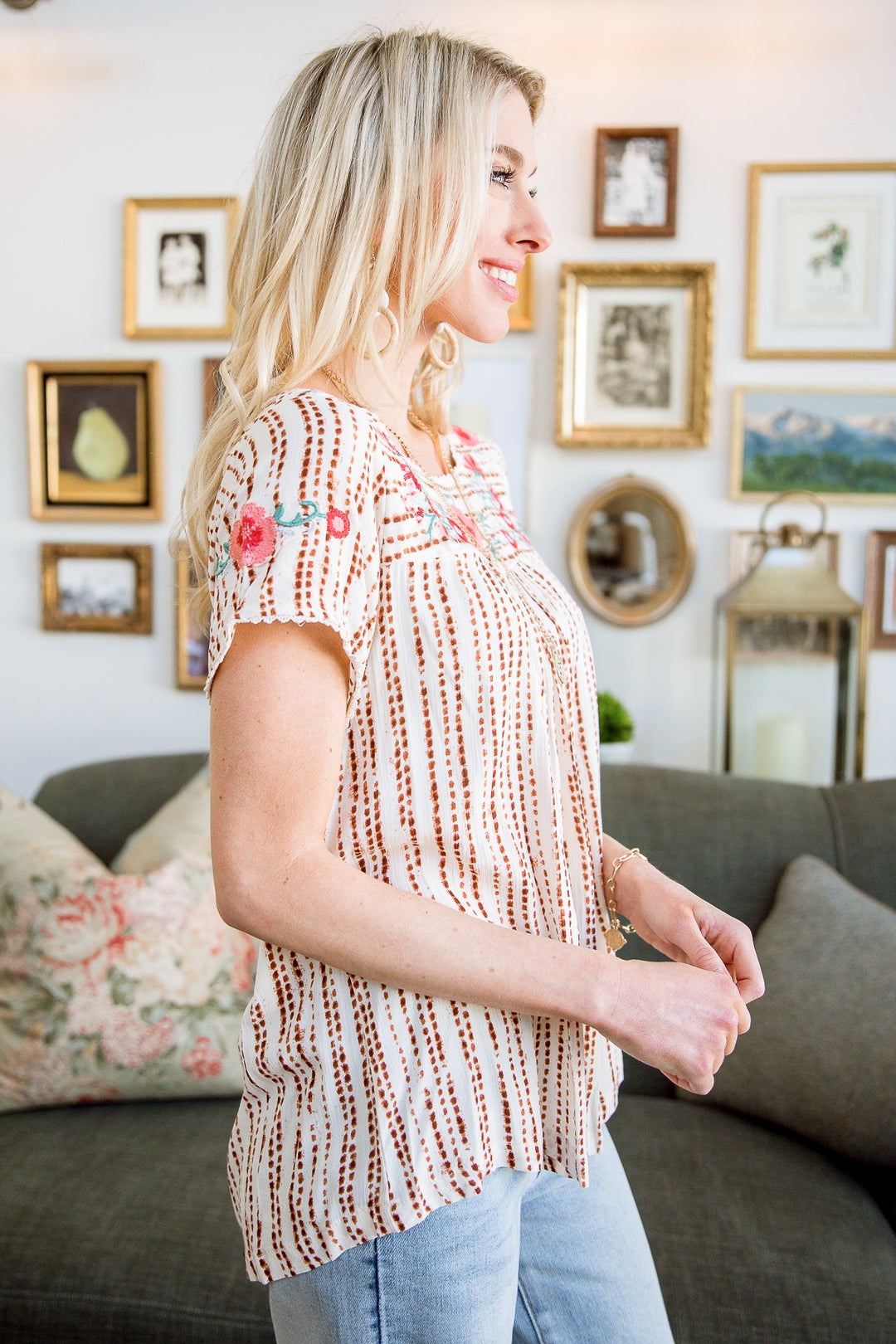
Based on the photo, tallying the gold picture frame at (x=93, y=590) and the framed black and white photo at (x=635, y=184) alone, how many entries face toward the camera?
2

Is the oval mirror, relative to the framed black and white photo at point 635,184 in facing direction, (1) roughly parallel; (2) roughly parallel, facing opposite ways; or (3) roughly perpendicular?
roughly parallel

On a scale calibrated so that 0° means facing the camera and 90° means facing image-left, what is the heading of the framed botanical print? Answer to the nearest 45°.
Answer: approximately 0°

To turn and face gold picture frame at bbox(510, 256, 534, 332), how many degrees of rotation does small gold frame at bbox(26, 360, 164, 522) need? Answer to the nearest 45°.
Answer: approximately 45° to its left

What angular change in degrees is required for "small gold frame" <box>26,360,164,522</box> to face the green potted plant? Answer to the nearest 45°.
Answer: approximately 45° to its left

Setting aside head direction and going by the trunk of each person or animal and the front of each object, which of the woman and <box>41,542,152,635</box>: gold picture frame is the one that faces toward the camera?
the gold picture frame

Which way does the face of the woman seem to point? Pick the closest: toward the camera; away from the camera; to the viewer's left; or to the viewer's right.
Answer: to the viewer's right

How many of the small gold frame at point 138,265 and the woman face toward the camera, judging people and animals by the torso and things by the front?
1

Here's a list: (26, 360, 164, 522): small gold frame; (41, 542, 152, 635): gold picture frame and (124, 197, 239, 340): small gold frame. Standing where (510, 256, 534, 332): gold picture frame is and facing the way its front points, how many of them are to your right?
3

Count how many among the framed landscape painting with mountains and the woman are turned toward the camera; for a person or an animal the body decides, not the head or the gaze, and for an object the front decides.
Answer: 1

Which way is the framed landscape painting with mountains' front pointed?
toward the camera

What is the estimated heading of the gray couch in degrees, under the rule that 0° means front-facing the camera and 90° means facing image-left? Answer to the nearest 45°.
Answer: approximately 0°

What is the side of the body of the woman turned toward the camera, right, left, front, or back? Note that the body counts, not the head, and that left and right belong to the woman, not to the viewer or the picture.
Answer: right
